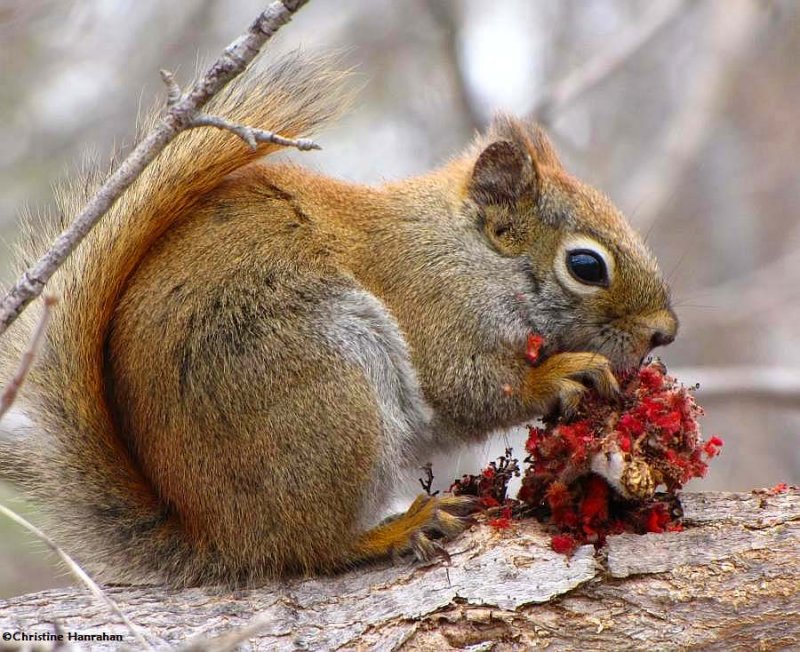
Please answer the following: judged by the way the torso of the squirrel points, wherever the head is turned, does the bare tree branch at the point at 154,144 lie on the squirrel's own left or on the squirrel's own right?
on the squirrel's own right

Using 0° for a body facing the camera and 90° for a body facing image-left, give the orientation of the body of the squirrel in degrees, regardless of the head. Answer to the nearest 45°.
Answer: approximately 270°

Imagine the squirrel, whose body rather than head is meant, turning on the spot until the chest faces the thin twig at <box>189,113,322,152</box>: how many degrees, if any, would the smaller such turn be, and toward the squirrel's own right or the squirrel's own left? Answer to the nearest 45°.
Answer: approximately 90° to the squirrel's own right

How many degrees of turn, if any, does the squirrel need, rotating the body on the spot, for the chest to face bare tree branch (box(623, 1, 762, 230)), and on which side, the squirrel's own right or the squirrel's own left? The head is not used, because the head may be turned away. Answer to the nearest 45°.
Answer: approximately 45° to the squirrel's own left
